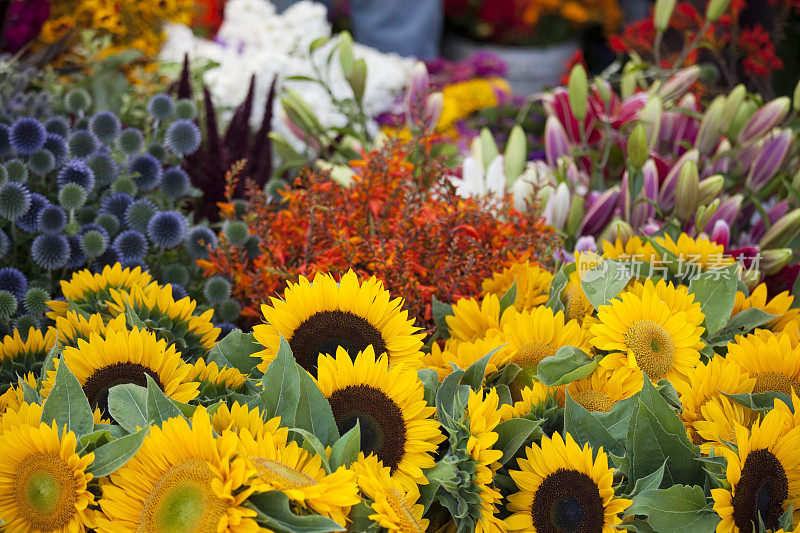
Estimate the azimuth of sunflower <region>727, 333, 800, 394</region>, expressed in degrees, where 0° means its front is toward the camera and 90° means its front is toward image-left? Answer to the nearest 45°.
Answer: approximately 0°

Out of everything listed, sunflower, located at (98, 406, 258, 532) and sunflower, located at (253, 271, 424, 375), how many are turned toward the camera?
2

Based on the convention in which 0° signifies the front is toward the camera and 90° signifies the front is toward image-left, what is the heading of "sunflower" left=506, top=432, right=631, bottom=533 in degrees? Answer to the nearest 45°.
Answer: approximately 0°

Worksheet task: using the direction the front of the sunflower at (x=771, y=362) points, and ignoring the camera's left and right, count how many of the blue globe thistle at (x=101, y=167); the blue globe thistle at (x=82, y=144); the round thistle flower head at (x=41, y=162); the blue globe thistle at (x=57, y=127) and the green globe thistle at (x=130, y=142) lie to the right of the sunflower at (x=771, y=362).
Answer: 5
